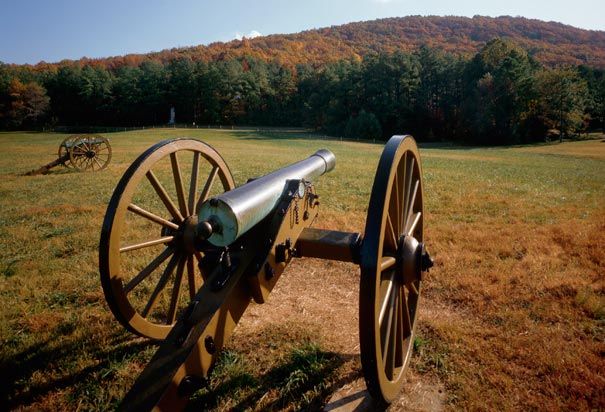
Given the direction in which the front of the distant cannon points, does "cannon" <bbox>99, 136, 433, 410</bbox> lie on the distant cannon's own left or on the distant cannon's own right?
on the distant cannon's own right

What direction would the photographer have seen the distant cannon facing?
facing away from the viewer and to the right of the viewer

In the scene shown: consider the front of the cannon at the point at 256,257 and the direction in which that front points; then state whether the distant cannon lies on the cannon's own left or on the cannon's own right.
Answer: on the cannon's own left

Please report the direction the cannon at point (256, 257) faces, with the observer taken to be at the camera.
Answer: facing away from the viewer and to the right of the viewer
